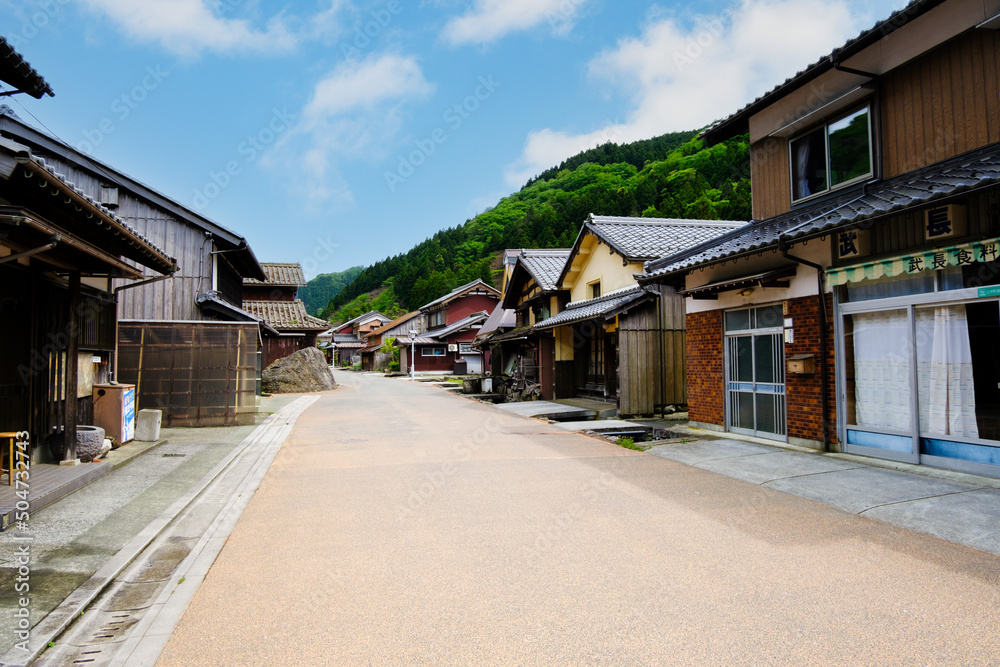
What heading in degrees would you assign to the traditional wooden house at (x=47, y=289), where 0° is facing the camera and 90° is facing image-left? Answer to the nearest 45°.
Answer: approximately 315°

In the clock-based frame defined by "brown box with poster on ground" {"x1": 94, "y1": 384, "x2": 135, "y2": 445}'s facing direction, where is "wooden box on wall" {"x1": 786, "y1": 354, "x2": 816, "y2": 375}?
"wooden box on wall" {"x1": 786, "y1": 354, "x2": 816, "y2": 375} is roughly at 12 o'clock from "brown box with poster on ground" {"x1": 94, "y1": 384, "x2": 135, "y2": 445}.

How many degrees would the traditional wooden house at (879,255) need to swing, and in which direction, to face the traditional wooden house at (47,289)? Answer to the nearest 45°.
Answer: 0° — it already faces it

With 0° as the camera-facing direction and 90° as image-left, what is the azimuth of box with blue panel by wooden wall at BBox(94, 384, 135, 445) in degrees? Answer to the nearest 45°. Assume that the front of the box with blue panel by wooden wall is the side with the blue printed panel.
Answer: approximately 315°

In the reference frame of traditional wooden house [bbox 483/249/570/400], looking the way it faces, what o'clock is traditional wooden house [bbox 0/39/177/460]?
traditional wooden house [bbox 0/39/177/460] is roughly at 11 o'clock from traditional wooden house [bbox 483/249/570/400].

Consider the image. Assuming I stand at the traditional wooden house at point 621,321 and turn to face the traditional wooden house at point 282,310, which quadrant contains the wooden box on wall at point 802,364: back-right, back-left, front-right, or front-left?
back-left

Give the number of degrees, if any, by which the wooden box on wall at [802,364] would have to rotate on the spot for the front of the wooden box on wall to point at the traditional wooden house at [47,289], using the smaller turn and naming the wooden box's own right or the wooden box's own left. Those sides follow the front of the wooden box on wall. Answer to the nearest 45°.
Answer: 0° — it already faces it

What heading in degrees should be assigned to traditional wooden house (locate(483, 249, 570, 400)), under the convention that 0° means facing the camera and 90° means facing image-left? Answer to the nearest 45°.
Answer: approximately 45°

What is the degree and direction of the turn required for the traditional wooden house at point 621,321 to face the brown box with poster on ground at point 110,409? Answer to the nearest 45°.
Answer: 0° — it already faces it

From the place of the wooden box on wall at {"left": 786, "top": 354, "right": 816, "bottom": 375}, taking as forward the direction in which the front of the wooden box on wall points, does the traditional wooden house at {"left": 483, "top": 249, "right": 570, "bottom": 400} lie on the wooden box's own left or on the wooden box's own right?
on the wooden box's own right

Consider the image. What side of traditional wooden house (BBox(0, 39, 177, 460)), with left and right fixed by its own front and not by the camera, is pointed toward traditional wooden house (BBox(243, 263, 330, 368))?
left
